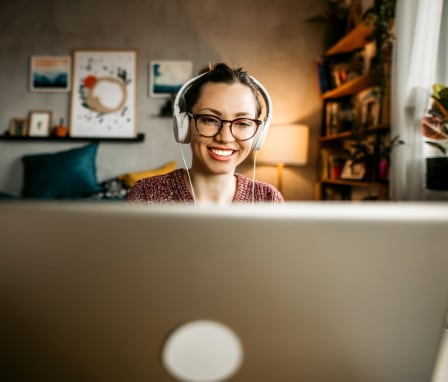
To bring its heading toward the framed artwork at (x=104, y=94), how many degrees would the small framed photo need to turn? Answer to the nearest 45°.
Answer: approximately 45° to its left

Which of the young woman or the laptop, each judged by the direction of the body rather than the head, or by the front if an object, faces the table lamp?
the laptop

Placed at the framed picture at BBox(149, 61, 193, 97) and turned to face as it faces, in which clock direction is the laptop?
The laptop is roughly at 12 o'clock from the framed picture.

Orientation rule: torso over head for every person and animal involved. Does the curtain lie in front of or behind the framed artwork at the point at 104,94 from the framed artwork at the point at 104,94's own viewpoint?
in front

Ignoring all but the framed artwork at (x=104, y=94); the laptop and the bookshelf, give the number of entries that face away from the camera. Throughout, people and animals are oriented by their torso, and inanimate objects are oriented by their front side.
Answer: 1

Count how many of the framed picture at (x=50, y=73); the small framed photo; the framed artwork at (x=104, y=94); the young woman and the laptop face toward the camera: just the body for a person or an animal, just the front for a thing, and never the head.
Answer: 4

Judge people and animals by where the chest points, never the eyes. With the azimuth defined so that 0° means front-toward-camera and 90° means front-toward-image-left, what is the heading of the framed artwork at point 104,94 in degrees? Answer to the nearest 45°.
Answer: approximately 0°

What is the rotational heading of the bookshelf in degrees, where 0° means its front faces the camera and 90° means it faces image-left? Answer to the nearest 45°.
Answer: approximately 45°

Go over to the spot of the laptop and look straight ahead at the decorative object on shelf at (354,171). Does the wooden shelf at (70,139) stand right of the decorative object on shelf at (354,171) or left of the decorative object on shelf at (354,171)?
left

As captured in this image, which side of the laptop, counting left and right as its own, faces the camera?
back
